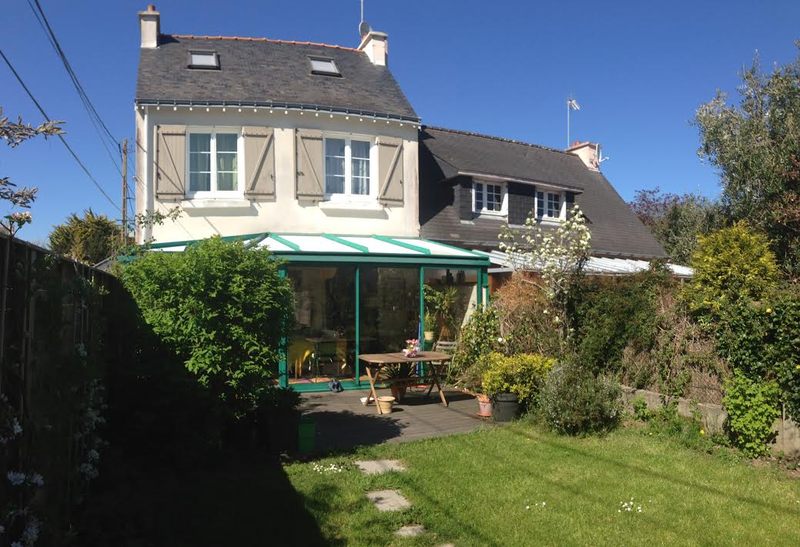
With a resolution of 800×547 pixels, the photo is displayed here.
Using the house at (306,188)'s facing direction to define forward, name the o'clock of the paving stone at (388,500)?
The paving stone is roughly at 12 o'clock from the house.

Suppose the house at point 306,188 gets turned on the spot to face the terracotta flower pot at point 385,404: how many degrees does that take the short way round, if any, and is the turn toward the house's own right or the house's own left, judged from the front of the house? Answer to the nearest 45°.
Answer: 0° — it already faces it

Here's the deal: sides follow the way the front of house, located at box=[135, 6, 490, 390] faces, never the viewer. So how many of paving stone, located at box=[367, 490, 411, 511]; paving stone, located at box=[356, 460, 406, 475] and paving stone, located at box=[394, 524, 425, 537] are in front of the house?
3

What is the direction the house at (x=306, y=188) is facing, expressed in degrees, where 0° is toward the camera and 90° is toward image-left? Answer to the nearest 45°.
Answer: approximately 0°

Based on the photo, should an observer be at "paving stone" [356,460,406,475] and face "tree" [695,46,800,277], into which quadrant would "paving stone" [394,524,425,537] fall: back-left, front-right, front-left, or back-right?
back-right
